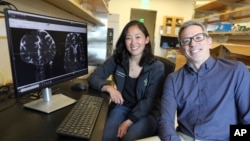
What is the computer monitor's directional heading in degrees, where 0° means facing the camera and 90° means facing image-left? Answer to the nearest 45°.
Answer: approximately 315°

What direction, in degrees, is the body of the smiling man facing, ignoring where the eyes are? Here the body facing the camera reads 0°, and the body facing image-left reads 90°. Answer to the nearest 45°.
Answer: approximately 0°
